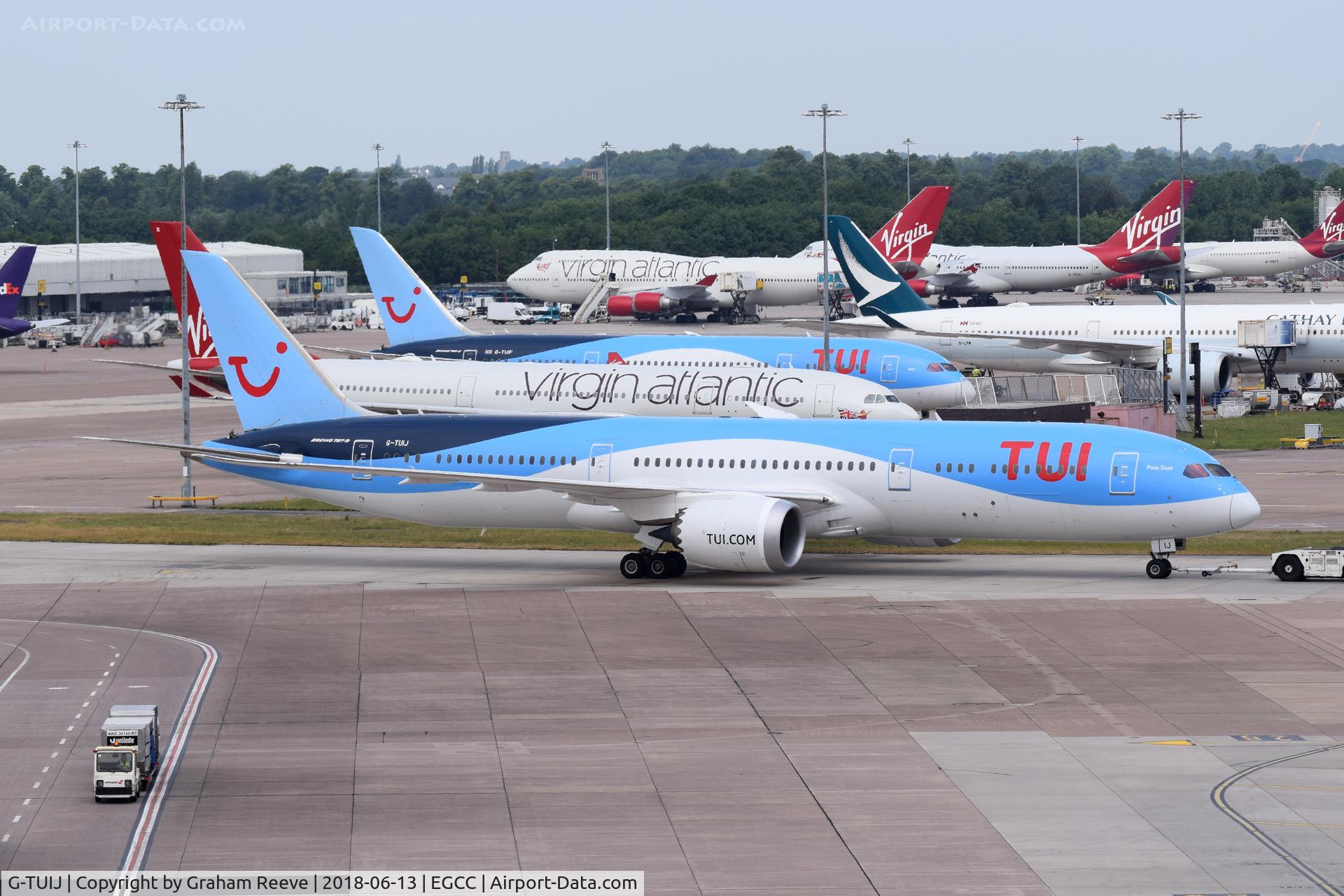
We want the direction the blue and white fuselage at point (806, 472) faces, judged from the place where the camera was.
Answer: facing to the right of the viewer
